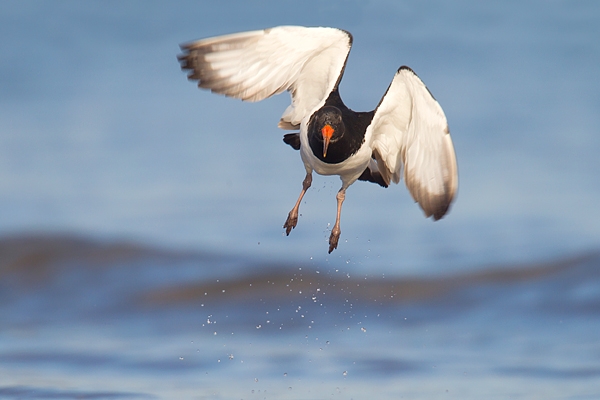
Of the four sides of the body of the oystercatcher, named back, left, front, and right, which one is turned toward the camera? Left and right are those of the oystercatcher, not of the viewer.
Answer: front
